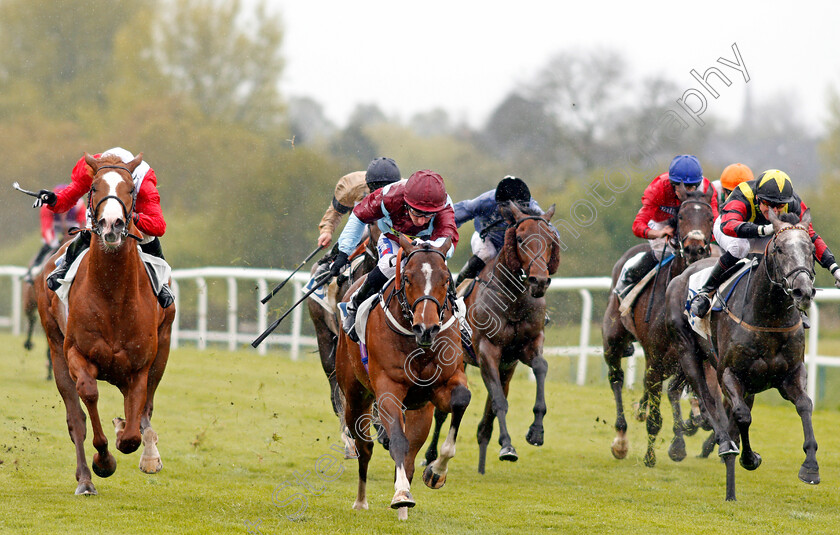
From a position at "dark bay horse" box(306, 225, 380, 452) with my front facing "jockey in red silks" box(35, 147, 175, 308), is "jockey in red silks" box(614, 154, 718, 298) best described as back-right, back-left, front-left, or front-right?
back-left

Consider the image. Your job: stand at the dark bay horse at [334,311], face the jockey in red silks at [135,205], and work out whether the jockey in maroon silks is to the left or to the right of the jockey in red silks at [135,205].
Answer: left

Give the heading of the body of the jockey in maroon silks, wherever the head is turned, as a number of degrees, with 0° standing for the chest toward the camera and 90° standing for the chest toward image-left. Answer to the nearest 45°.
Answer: approximately 315°

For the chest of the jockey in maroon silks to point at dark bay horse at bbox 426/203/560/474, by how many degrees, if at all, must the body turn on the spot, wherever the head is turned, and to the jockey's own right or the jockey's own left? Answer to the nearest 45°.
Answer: approximately 90° to the jockey's own left

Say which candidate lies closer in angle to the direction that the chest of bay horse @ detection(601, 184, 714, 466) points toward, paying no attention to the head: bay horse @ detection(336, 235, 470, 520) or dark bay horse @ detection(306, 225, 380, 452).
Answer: the bay horse @ detection(336, 235, 470, 520)

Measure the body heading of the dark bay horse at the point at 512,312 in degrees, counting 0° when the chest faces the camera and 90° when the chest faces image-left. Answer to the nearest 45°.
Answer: approximately 315°

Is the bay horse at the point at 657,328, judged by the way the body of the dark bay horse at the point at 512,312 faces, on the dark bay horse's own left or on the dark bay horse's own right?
on the dark bay horse's own left

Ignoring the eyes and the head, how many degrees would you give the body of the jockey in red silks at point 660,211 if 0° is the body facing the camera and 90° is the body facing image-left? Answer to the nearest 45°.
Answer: approximately 315°
